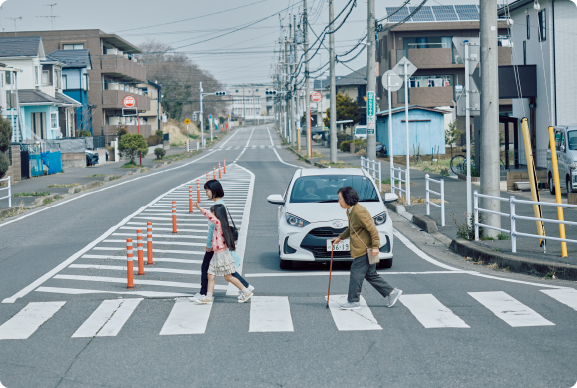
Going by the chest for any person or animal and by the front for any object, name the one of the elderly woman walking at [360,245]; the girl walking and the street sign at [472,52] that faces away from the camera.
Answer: the street sign

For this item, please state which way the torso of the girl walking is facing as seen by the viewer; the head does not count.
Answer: to the viewer's left

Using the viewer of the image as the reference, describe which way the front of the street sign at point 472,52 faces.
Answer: facing away from the viewer

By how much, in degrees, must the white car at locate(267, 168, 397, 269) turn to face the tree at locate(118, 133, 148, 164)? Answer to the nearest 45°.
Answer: approximately 180°

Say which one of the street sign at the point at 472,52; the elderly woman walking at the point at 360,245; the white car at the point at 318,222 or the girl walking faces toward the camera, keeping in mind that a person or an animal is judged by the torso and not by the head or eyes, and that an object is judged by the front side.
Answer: the white car

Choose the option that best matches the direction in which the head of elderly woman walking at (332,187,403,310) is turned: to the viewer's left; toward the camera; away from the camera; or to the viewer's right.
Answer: to the viewer's left

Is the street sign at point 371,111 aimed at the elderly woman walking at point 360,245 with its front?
yes

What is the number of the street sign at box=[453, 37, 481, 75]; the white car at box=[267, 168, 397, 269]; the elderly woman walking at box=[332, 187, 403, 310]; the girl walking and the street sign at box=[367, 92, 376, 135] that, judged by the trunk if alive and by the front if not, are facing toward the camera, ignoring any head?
2

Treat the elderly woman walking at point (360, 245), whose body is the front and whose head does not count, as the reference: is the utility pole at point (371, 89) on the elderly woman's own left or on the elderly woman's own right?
on the elderly woman's own right

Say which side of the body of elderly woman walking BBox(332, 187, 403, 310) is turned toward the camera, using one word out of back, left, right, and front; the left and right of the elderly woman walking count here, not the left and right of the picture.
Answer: left

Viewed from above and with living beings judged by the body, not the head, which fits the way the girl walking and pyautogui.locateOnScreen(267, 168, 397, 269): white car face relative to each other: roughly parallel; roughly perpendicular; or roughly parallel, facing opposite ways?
roughly perpendicular

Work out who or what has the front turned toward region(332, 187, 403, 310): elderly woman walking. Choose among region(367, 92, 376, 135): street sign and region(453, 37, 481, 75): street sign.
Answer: region(367, 92, 376, 135): street sign

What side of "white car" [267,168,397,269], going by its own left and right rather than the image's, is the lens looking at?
front

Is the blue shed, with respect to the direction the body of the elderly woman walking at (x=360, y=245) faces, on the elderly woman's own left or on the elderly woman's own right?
on the elderly woman's own right
